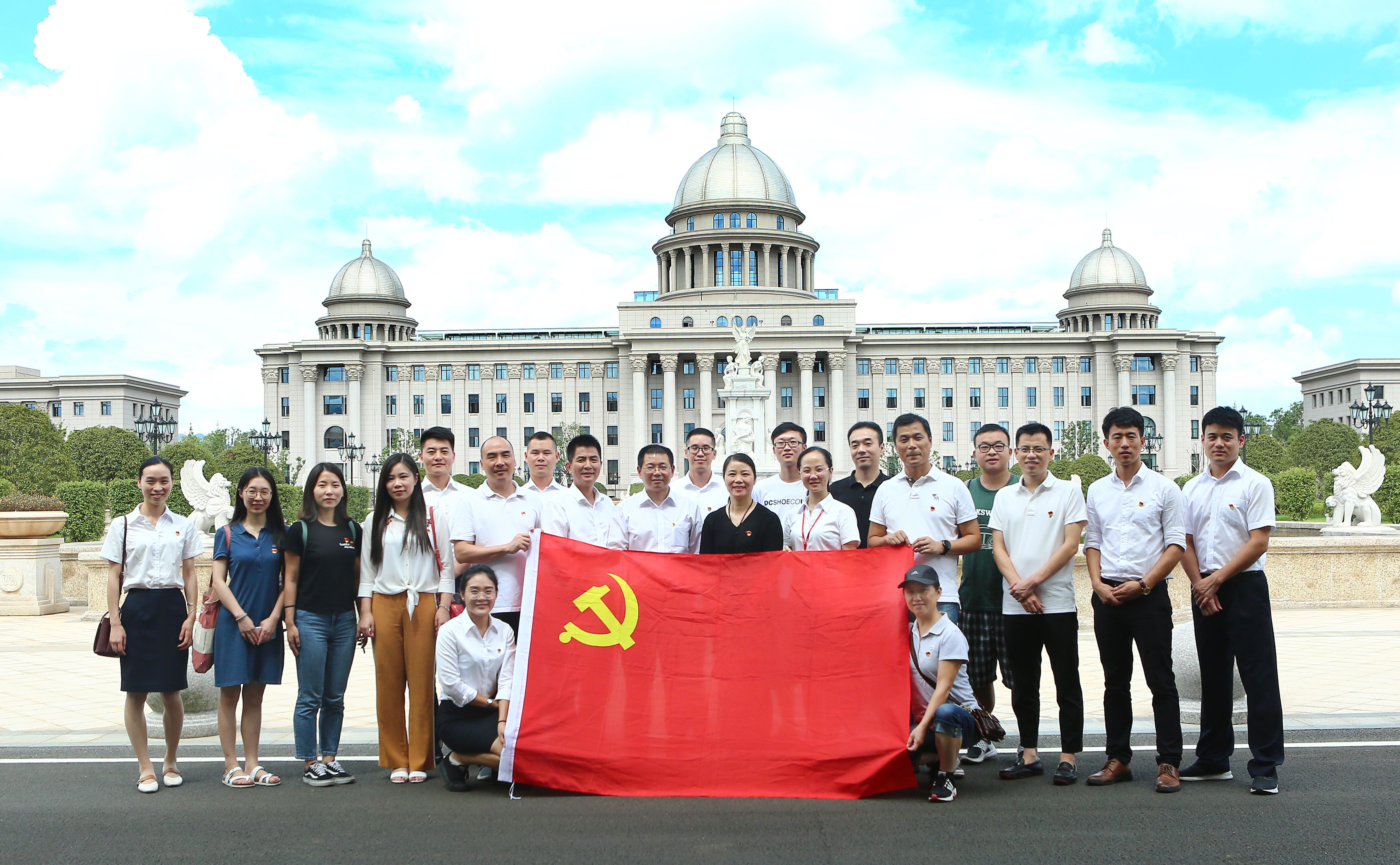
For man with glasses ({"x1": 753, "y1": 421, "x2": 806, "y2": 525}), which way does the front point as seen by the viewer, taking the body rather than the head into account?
toward the camera

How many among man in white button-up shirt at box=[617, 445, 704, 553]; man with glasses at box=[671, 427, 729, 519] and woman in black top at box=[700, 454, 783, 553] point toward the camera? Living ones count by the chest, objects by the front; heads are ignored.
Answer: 3

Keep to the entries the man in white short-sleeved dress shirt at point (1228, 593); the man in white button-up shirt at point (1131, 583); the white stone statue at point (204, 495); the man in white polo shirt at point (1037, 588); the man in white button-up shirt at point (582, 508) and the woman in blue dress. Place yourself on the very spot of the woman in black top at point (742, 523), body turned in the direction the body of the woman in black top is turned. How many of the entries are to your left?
3

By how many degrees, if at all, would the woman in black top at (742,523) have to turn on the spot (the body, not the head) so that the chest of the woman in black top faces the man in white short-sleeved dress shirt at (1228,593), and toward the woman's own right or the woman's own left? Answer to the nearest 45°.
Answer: approximately 90° to the woman's own left

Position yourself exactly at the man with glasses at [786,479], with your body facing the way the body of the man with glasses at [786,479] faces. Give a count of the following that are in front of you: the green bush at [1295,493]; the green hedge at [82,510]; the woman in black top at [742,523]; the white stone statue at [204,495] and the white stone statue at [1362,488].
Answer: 1

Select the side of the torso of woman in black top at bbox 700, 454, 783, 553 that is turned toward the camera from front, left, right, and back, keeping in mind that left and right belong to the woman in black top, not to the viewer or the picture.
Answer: front

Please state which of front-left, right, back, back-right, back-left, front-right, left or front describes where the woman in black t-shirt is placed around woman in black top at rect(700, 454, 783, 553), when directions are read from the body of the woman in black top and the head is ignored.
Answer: right

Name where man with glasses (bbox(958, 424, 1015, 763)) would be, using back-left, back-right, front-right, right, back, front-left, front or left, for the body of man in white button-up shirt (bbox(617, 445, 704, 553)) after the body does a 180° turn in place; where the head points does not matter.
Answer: right
